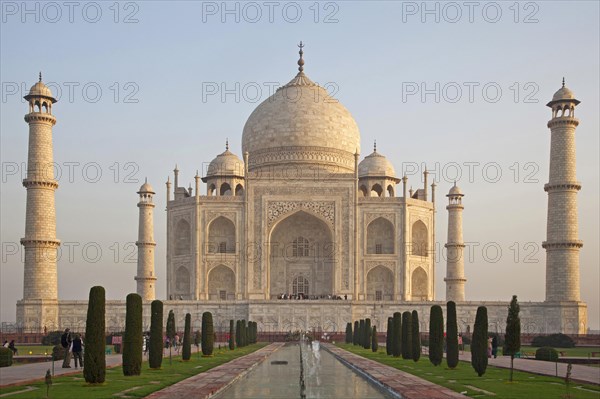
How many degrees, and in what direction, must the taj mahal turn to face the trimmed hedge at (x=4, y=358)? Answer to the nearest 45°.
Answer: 0° — it already faces it

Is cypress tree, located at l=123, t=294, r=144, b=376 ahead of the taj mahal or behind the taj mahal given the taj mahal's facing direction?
ahead

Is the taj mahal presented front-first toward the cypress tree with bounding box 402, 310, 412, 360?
yes

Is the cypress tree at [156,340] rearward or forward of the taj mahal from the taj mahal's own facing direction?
forward

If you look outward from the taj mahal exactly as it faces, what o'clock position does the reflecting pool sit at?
The reflecting pool is roughly at 12 o'clock from the taj mahal.

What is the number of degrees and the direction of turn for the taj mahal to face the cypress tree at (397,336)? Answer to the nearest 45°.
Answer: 0° — it already faces it
